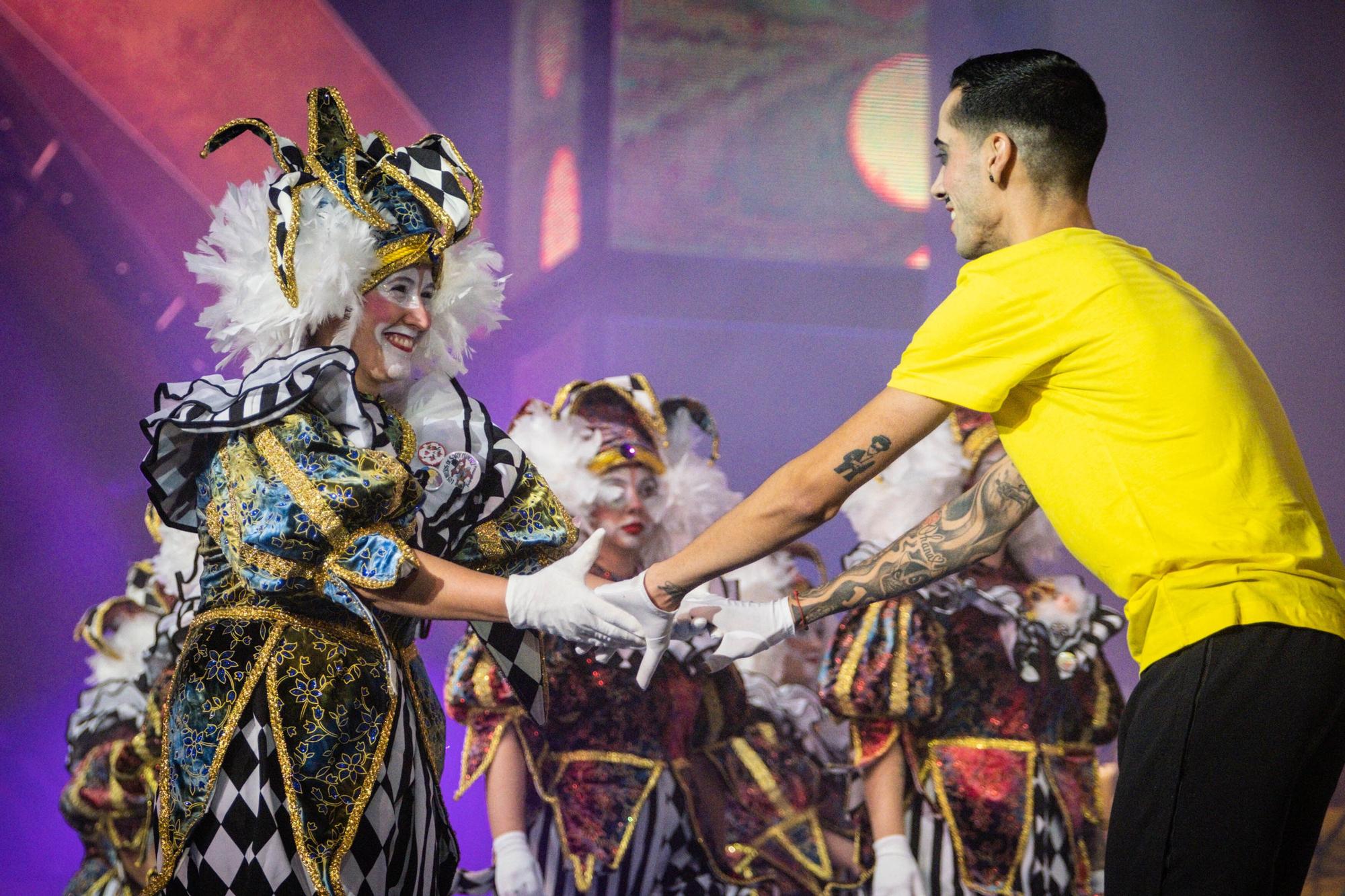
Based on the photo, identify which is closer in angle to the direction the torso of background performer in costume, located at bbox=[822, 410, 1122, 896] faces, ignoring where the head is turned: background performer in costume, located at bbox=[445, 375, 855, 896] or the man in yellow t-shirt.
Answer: the man in yellow t-shirt

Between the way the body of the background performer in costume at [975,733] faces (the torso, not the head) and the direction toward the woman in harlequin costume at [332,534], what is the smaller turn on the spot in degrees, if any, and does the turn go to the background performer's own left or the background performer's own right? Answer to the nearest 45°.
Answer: approximately 45° to the background performer's own right

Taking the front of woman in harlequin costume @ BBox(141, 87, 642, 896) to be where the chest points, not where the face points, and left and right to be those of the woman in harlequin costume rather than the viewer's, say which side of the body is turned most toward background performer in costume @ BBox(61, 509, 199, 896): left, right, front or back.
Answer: back

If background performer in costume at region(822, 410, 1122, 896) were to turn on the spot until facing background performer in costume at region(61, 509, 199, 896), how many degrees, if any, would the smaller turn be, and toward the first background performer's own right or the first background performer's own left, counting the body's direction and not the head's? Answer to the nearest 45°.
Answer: approximately 135° to the first background performer's own right

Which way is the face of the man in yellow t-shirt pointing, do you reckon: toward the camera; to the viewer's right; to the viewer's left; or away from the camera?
to the viewer's left

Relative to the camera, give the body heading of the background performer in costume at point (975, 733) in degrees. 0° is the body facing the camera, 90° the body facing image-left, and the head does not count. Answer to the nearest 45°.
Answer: approximately 315°

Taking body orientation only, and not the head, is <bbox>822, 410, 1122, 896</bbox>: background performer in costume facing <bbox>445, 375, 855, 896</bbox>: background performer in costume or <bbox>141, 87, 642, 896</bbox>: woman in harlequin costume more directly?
the woman in harlequin costume

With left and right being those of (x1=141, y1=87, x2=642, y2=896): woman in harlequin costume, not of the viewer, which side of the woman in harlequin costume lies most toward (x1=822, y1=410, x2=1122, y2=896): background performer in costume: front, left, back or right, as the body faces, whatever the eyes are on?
left

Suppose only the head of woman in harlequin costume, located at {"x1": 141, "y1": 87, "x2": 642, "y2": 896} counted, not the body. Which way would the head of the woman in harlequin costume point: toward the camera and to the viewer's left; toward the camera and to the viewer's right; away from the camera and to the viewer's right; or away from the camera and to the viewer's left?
toward the camera and to the viewer's right

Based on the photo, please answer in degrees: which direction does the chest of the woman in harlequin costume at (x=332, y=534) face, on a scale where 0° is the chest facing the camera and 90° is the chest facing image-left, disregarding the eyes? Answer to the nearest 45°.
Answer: approximately 315°

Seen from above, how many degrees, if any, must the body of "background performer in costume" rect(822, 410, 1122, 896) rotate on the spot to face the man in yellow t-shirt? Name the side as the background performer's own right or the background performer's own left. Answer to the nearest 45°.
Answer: approximately 45° to the background performer's own right
